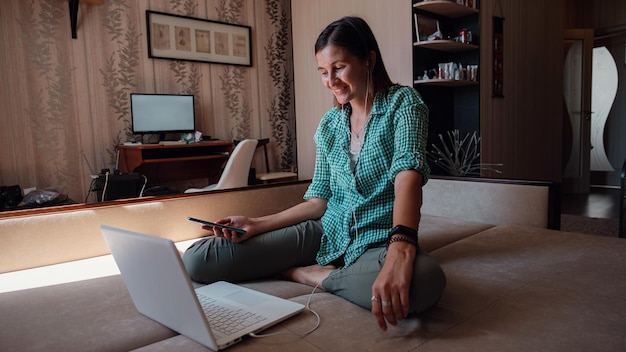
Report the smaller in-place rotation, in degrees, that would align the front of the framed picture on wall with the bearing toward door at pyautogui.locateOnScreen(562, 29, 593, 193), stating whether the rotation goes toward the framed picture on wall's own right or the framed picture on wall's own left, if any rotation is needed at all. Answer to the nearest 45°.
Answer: approximately 45° to the framed picture on wall's own left

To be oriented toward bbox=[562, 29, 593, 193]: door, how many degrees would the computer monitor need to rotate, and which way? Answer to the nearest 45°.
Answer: approximately 90° to its left

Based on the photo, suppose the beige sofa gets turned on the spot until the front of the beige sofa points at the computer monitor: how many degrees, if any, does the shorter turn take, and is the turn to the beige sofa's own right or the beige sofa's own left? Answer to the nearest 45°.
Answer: approximately 135° to the beige sofa's own right

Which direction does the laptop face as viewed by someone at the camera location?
facing away from the viewer and to the right of the viewer

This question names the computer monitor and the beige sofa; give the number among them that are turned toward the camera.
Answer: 2
